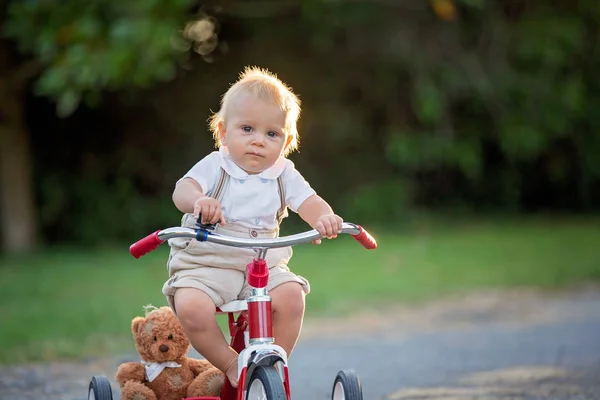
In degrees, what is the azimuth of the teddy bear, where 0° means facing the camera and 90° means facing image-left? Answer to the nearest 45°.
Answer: approximately 0°

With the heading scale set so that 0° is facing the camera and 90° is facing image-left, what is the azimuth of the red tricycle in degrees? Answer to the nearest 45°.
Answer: approximately 0°
